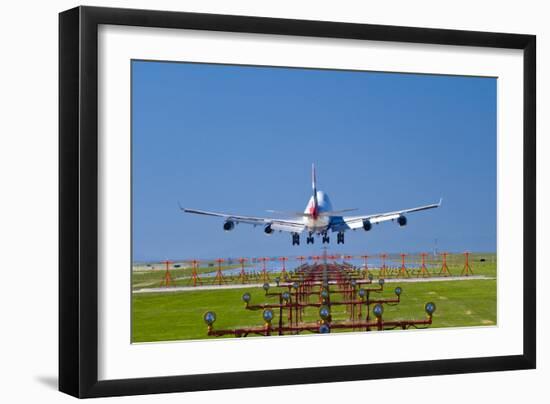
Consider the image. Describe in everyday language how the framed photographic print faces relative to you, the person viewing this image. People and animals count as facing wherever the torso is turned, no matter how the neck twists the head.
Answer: facing the viewer and to the right of the viewer
